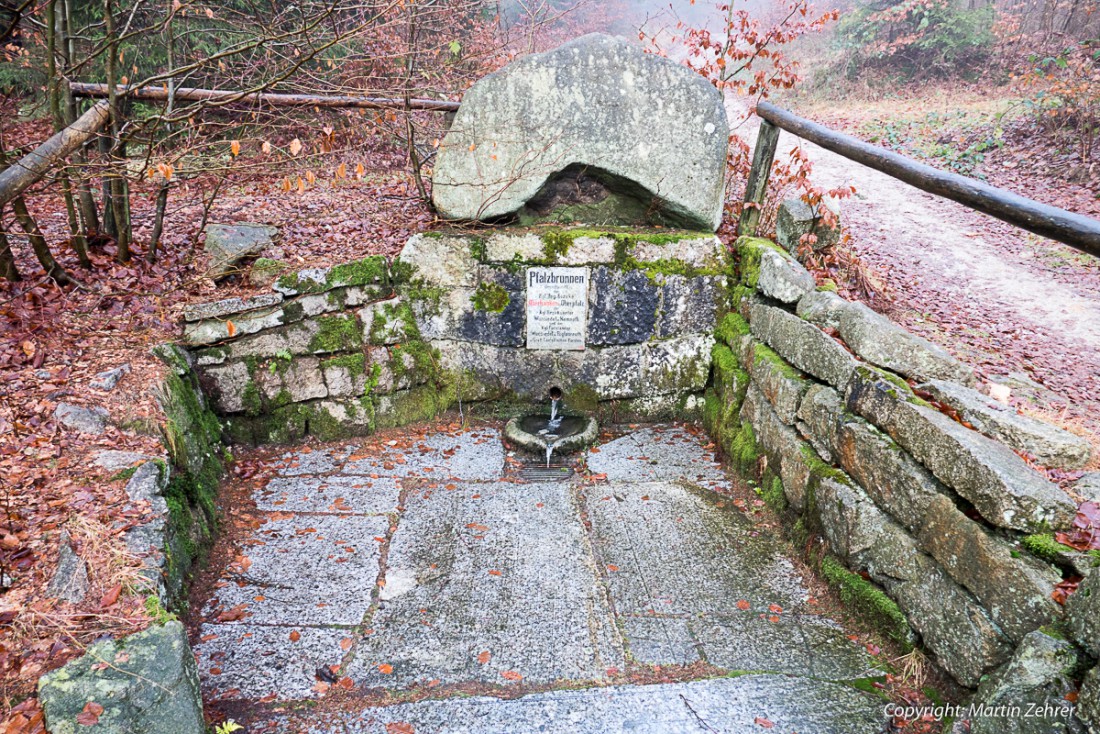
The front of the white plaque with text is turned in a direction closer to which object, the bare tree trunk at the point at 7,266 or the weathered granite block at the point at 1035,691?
the weathered granite block

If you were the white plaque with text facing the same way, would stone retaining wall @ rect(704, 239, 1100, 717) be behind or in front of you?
in front

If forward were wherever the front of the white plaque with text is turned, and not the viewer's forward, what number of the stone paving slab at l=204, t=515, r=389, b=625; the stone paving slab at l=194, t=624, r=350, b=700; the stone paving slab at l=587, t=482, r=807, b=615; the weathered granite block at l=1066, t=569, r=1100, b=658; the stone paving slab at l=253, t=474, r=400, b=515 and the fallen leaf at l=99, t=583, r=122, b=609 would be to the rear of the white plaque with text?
0

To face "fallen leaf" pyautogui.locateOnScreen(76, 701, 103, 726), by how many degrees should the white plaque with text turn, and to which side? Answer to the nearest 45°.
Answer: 0° — it already faces it

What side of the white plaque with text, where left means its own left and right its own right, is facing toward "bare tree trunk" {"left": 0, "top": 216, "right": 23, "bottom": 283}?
right

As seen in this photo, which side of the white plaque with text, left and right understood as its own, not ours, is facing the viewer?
front

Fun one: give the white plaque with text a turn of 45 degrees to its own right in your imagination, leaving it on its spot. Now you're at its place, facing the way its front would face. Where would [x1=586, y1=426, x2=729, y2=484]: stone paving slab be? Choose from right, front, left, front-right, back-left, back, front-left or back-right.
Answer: left

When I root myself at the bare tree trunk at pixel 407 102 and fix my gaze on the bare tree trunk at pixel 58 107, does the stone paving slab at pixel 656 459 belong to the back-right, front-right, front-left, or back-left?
back-left

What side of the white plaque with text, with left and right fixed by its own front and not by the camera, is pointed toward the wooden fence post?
left

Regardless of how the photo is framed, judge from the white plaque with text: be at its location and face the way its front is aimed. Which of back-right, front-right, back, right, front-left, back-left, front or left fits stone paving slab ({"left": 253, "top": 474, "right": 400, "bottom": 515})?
front-right

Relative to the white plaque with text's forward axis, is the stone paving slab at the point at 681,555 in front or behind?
in front

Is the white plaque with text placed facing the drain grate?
yes

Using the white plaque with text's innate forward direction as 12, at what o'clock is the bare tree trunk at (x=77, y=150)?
The bare tree trunk is roughly at 3 o'clock from the white plaque with text.

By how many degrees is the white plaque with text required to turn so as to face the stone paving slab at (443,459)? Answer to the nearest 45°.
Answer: approximately 45° to its right

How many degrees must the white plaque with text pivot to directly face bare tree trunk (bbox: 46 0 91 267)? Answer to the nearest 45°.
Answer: approximately 90° to its right

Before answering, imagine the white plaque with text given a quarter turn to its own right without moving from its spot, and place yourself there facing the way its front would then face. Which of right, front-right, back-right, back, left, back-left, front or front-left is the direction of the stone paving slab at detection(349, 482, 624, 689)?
left

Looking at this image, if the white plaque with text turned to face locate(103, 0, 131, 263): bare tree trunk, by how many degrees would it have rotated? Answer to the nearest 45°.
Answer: approximately 90° to its right

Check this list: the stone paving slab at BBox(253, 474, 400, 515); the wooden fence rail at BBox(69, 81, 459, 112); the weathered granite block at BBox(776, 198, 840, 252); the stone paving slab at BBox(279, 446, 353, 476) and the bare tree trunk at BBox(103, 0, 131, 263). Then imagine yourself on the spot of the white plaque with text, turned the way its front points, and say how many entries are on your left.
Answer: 1

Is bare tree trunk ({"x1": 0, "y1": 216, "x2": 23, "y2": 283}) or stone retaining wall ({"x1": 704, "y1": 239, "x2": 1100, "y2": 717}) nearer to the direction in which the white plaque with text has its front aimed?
the stone retaining wall
